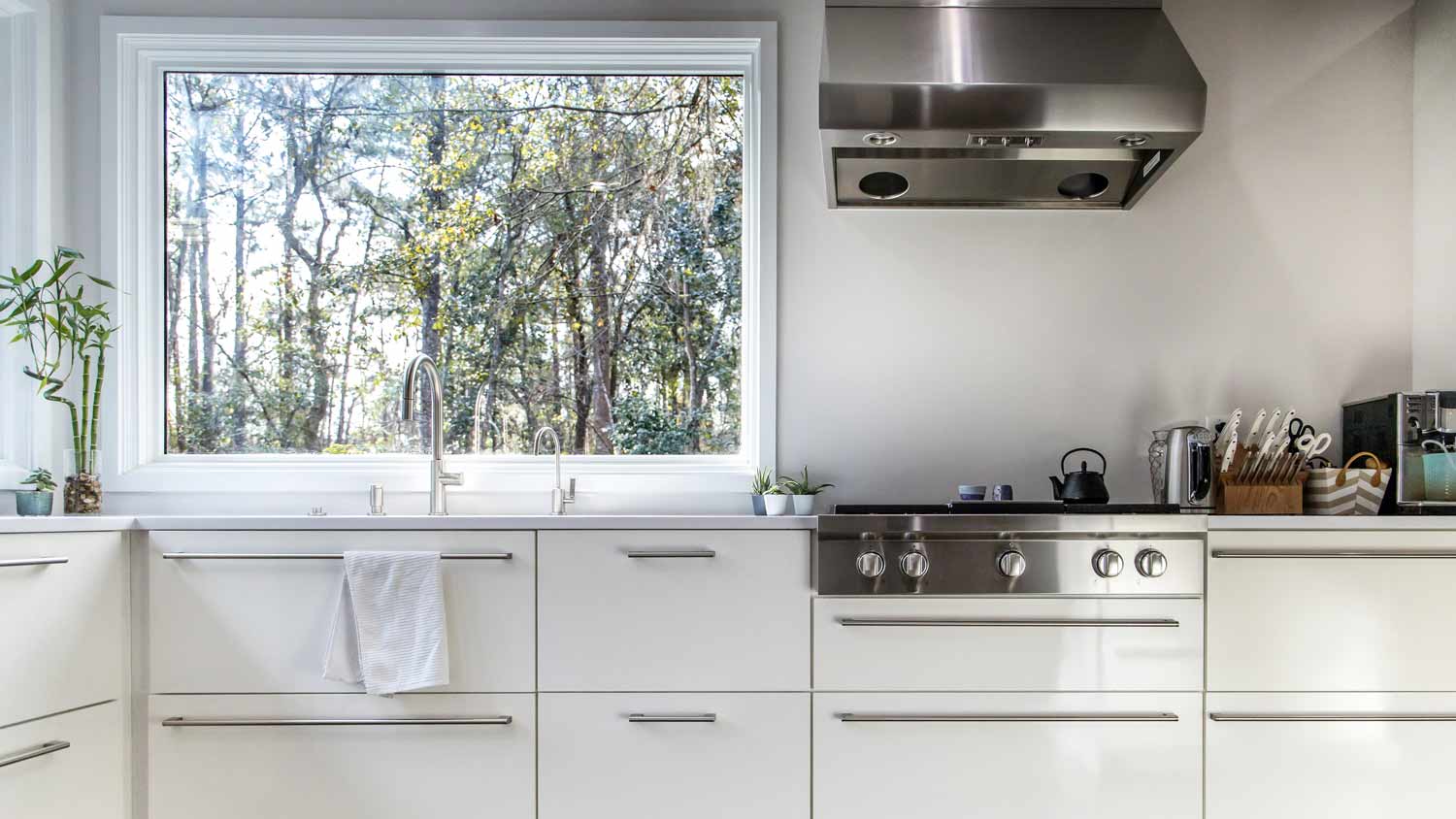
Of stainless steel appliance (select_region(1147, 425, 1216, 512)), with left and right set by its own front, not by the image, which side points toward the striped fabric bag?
left

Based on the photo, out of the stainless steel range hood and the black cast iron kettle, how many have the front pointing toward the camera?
1

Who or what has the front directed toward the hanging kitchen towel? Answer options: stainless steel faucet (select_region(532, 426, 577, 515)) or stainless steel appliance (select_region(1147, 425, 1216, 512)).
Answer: the stainless steel faucet

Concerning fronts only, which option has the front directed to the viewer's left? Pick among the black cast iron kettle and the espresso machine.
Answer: the black cast iron kettle

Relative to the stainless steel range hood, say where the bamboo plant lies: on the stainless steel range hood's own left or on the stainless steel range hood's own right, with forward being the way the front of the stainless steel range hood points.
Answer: on the stainless steel range hood's own right

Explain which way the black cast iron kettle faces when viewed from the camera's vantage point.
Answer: facing to the left of the viewer

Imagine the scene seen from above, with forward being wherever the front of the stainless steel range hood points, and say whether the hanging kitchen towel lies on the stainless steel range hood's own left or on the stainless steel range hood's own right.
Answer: on the stainless steel range hood's own right

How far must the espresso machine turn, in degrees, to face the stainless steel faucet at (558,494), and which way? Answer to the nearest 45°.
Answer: approximately 90° to its right
